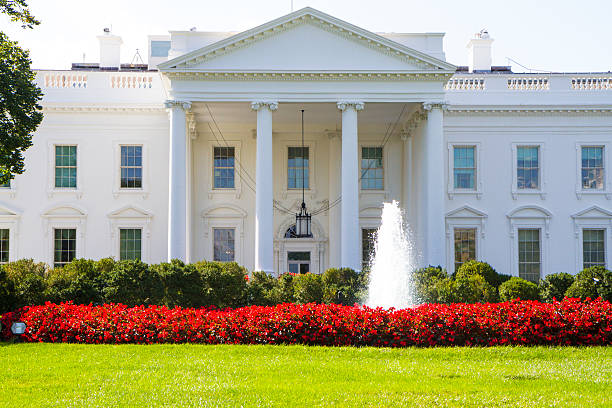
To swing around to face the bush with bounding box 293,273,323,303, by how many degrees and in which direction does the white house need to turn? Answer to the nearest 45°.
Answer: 0° — it already faces it

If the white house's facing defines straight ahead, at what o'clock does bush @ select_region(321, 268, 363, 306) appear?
The bush is roughly at 12 o'clock from the white house.

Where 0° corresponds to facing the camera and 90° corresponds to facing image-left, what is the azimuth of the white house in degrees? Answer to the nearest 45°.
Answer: approximately 0°

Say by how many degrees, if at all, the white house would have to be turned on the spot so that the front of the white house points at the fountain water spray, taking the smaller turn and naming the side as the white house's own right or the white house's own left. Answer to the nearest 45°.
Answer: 0° — it already faces it
